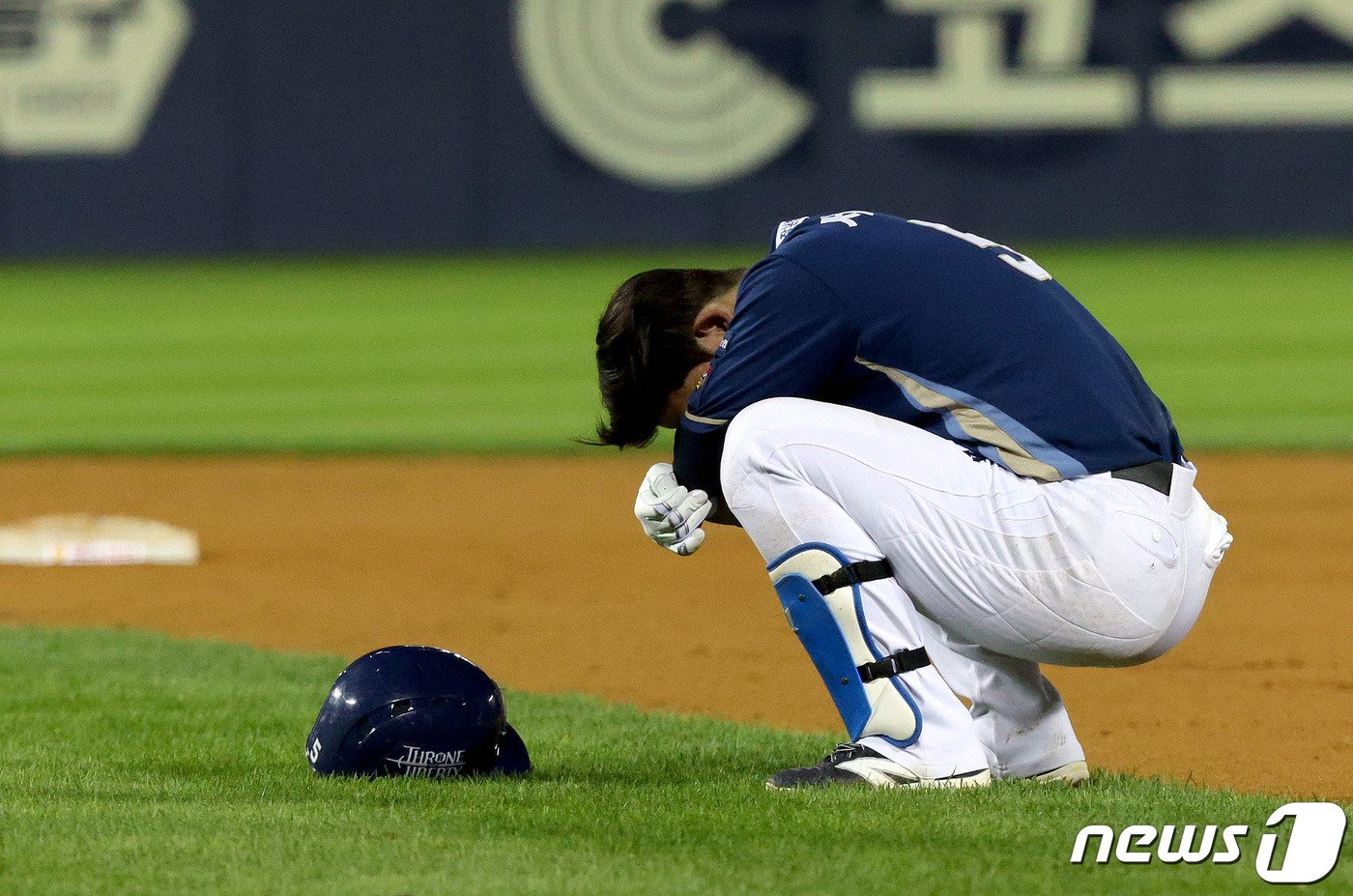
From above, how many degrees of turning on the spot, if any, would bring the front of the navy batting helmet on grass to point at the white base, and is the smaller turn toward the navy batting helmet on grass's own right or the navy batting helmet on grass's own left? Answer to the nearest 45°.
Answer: approximately 90° to the navy batting helmet on grass's own left

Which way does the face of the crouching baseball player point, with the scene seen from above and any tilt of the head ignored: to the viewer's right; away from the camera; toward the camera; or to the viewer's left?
to the viewer's left

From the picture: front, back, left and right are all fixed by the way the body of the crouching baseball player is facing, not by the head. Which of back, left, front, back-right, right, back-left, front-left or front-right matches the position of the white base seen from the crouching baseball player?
front-right

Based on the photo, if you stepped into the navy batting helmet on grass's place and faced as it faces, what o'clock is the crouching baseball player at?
The crouching baseball player is roughly at 12 o'clock from the navy batting helmet on grass.

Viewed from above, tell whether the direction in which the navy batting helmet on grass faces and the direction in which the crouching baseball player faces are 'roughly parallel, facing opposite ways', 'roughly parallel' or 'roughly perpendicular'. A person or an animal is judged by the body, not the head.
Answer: roughly parallel, facing opposite ways

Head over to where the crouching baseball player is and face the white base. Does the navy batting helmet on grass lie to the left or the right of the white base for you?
left

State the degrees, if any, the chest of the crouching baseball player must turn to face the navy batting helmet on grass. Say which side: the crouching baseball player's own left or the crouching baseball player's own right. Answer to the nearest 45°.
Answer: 0° — they already face it

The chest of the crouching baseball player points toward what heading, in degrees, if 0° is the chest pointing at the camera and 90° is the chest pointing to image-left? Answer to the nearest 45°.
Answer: approximately 90°

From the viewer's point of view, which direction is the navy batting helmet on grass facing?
to the viewer's right

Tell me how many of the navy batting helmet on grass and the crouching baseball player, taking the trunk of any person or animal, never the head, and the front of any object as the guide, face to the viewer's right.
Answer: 1

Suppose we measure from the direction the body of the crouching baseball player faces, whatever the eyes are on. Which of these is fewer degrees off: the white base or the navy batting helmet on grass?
the navy batting helmet on grass
